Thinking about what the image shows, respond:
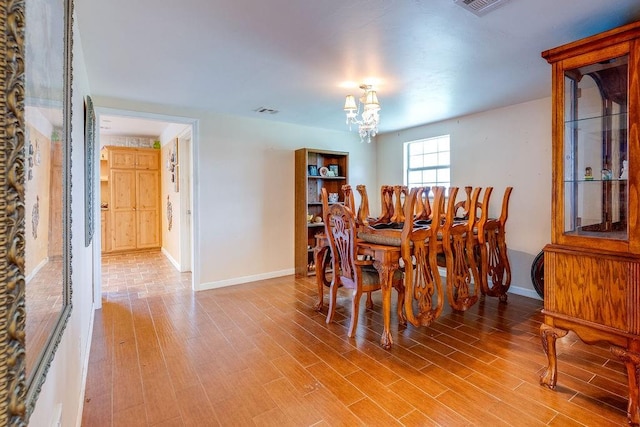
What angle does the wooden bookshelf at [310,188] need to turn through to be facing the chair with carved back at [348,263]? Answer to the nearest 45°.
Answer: approximately 45° to its right

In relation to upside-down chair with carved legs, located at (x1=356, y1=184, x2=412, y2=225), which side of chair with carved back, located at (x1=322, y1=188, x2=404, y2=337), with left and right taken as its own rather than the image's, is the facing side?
front

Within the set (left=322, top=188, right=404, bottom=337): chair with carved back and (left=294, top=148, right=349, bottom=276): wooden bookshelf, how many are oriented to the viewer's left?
0

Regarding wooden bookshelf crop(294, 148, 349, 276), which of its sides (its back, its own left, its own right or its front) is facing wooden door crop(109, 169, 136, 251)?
back

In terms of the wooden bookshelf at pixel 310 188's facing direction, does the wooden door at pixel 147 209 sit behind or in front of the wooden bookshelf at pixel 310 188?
behind

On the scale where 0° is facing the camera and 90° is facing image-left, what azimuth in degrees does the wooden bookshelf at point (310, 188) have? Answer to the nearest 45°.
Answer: approximately 315°

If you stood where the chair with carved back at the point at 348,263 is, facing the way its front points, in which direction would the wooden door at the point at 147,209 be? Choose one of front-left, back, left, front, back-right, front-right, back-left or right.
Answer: left

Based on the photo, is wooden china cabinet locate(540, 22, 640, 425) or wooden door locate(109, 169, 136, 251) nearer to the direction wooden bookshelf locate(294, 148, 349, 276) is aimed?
the wooden china cabinet

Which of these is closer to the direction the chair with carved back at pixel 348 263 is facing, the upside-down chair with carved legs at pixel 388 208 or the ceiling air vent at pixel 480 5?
the upside-down chair with carved legs

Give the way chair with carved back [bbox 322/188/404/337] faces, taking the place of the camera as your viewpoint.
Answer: facing away from the viewer and to the right of the viewer

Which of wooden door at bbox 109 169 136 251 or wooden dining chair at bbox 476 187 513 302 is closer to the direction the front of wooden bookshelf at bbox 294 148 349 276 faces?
the wooden dining chair

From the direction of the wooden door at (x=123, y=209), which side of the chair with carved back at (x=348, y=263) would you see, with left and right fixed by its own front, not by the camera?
left

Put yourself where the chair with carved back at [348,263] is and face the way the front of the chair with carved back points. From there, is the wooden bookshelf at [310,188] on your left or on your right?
on your left

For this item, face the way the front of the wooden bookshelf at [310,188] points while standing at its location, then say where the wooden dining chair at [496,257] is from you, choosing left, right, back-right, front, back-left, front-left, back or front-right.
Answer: front

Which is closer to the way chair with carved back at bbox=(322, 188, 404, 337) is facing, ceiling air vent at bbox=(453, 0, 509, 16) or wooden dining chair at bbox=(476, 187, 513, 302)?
the wooden dining chair
